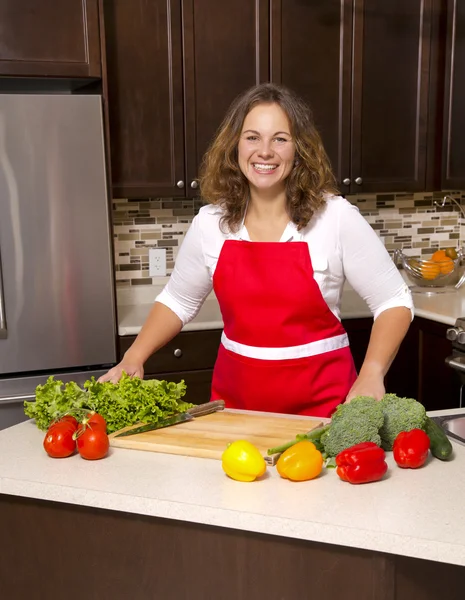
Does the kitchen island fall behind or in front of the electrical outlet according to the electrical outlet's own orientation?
in front

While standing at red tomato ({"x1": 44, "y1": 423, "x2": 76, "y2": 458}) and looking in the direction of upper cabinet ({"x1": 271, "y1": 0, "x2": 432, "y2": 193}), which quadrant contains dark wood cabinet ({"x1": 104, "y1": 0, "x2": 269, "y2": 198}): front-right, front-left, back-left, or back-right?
front-left

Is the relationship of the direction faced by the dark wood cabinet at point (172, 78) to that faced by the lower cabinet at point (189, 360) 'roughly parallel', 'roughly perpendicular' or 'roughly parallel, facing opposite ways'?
roughly parallel

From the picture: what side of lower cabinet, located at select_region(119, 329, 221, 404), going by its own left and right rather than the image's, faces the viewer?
front

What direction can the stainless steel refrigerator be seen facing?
toward the camera

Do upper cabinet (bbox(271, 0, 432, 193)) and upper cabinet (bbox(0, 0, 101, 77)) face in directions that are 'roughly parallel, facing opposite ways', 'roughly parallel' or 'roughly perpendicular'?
roughly parallel

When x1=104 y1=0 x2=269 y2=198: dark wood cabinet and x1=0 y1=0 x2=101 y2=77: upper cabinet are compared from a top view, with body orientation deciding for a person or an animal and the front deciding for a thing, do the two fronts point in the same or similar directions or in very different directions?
same or similar directions

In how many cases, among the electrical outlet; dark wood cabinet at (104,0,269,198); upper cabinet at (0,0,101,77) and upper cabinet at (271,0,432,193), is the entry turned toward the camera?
4

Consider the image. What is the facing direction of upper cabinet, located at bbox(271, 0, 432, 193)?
toward the camera

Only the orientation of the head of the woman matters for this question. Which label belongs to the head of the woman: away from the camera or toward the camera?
toward the camera

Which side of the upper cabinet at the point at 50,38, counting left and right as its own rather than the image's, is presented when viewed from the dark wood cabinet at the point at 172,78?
left

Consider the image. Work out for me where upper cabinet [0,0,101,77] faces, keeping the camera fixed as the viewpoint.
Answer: facing the viewer

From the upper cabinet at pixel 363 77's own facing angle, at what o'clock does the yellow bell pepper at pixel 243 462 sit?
The yellow bell pepper is roughly at 12 o'clock from the upper cabinet.

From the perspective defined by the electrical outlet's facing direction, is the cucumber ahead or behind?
ahead

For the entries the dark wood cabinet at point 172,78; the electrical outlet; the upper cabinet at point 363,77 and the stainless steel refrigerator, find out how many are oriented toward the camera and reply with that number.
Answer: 4
